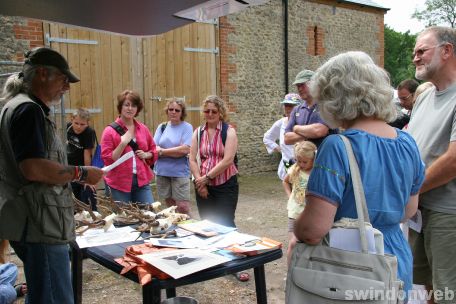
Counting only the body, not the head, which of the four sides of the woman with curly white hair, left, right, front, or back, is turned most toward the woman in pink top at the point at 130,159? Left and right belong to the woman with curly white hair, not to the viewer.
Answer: front

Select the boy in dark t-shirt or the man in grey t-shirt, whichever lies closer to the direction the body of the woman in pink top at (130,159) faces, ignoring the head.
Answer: the man in grey t-shirt

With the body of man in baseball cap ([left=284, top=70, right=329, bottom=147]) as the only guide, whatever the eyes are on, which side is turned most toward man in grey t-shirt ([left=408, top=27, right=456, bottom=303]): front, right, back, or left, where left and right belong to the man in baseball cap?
left

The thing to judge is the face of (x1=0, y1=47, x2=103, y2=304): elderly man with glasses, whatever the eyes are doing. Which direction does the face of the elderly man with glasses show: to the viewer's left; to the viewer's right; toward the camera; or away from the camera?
to the viewer's right

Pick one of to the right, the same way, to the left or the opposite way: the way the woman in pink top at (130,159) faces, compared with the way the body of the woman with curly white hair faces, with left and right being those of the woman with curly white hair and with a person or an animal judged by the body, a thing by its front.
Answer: the opposite way

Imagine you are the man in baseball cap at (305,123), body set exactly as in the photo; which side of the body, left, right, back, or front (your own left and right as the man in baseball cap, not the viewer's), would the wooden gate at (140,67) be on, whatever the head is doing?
right

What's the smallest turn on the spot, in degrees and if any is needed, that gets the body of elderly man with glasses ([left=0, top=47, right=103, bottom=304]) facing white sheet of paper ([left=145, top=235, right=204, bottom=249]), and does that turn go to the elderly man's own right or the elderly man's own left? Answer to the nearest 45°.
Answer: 0° — they already face it

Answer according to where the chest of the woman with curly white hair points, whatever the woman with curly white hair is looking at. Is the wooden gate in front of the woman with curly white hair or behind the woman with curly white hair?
in front

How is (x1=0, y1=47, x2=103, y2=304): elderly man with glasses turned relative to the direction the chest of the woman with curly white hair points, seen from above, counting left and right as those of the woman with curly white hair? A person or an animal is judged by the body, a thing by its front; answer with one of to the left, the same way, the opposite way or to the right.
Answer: to the right

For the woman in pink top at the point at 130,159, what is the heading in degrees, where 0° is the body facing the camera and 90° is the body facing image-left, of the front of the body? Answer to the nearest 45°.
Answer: approximately 0°

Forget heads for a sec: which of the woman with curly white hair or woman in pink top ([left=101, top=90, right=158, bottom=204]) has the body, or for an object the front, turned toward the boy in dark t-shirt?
the woman with curly white hair

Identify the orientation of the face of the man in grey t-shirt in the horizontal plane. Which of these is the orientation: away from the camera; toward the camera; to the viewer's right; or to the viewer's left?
to the viewer's left

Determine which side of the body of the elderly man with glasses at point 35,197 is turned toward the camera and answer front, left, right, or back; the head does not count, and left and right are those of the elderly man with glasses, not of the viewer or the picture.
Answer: right
